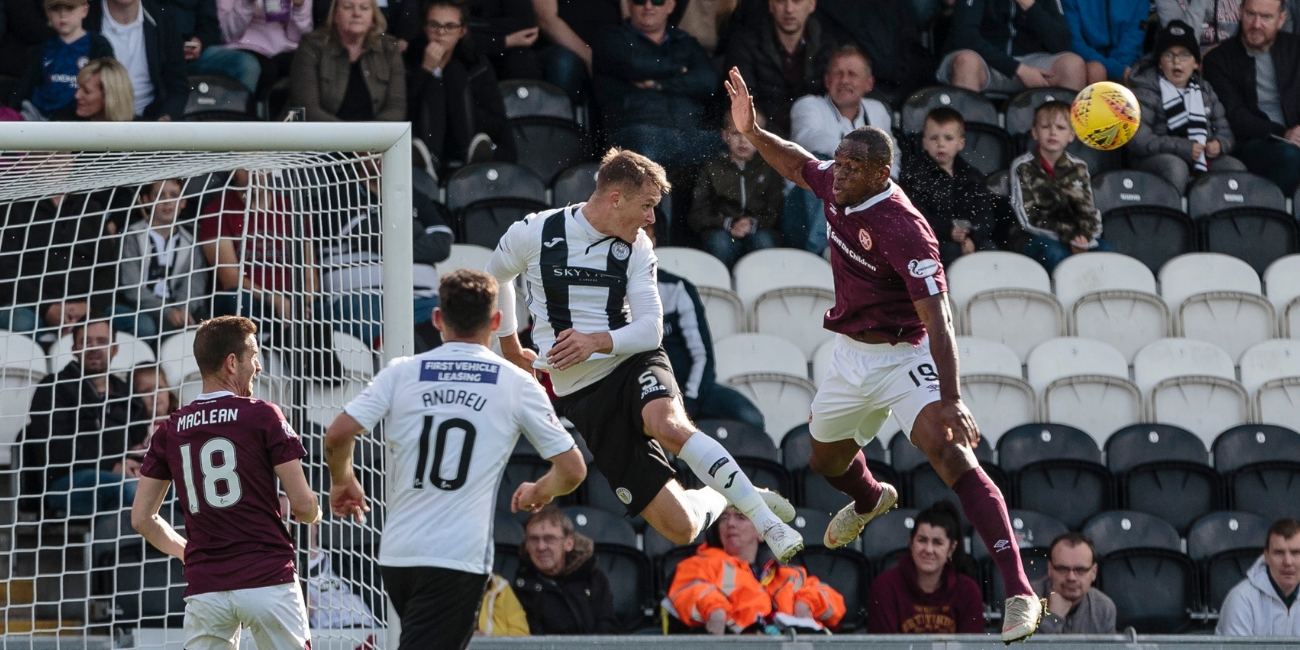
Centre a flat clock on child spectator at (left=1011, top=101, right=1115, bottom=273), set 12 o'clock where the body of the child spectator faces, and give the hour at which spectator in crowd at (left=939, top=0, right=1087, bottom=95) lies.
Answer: The spectator in crowd is roughly at 5 o'clock from the child spectator.

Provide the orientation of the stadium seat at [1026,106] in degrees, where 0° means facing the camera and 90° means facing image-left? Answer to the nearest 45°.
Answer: approximately 0°

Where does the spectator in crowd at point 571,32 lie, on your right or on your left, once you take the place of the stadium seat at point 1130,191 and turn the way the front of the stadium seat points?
on your right

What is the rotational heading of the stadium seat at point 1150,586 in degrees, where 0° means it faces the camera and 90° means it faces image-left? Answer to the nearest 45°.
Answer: approximately 0°

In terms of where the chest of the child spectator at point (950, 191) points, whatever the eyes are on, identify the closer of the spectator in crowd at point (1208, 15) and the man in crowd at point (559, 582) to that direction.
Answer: the man in crowd

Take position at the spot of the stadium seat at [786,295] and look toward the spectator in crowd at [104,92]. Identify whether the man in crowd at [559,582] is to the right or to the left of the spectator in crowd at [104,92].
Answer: left

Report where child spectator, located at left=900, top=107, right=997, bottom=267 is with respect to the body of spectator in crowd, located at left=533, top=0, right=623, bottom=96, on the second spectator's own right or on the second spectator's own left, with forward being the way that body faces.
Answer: on the second spectator's own left
